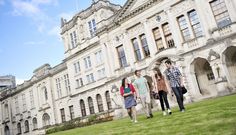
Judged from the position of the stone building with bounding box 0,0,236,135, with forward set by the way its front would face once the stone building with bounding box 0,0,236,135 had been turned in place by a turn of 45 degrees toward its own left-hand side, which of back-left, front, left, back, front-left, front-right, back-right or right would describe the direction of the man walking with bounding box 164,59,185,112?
front
